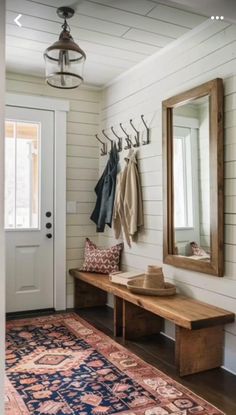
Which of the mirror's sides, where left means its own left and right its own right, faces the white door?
right

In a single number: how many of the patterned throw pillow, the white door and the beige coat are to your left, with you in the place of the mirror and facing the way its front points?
0

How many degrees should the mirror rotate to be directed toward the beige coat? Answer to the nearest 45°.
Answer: approximately 90° to its right

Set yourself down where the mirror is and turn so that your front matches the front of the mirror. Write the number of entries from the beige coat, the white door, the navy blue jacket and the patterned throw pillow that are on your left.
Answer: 0

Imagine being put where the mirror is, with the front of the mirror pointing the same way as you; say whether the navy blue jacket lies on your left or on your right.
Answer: on your right

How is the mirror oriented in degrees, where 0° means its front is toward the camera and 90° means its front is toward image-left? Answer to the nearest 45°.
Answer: approximately 45°

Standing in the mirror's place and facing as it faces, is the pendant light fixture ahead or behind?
ahead

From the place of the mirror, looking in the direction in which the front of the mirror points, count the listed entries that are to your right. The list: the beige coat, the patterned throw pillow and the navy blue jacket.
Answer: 3

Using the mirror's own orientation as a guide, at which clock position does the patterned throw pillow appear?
The patterned throw pillow is roughly at 3 o'clock from the mirror.
